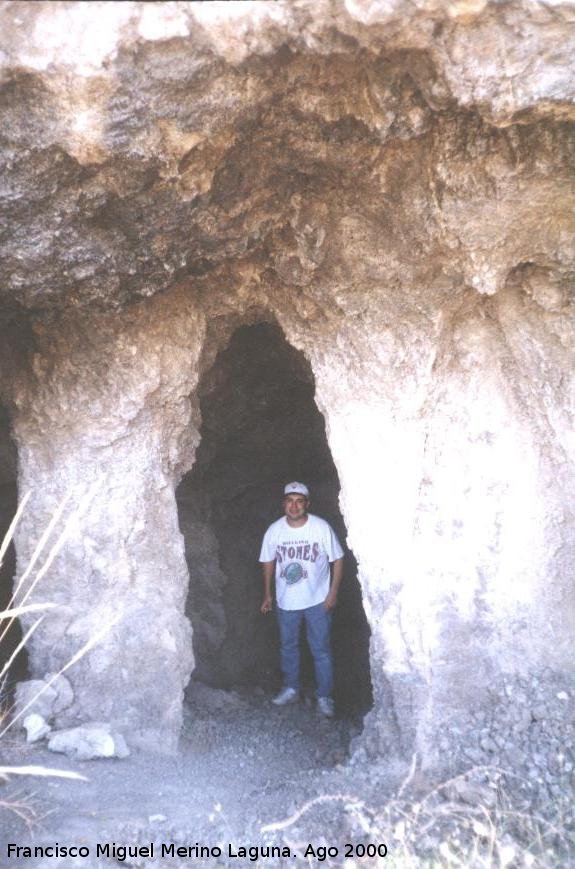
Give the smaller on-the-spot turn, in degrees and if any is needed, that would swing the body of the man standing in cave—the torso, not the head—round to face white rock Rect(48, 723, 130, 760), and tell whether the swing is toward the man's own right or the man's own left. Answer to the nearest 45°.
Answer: approximately 45° to the man's own right

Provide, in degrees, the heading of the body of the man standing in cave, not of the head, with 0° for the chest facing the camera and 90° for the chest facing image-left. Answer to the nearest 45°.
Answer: approximately 0°

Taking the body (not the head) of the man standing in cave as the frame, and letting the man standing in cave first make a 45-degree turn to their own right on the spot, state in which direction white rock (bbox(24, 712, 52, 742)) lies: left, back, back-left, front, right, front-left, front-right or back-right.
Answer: front
